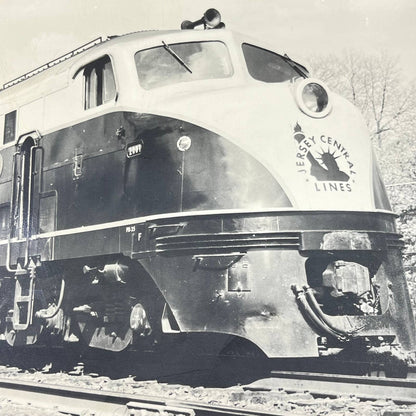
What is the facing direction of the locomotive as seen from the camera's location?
facing the viewer and to the right of the viewer

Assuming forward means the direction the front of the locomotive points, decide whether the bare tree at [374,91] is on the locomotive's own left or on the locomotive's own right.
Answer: on the locomotive's own left
